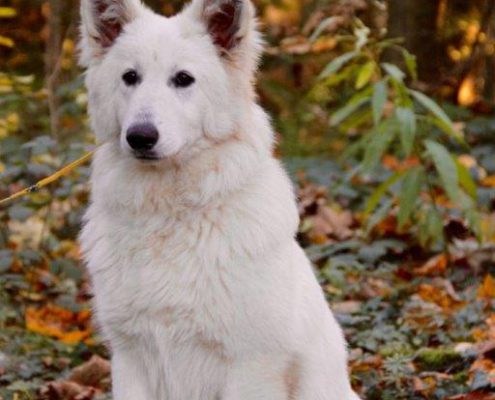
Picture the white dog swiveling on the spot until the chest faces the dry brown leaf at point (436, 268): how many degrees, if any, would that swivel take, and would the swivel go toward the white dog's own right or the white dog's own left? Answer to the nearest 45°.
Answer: approximately 180°

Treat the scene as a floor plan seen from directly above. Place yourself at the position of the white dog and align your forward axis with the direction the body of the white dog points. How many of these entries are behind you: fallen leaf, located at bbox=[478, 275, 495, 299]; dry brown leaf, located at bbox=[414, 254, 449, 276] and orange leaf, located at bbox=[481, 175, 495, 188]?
3

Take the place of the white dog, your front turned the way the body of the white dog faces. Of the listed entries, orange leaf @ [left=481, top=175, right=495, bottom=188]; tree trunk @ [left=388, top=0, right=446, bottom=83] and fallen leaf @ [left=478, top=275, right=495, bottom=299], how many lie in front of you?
0

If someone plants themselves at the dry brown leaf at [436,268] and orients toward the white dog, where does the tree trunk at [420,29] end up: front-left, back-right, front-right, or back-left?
back-right

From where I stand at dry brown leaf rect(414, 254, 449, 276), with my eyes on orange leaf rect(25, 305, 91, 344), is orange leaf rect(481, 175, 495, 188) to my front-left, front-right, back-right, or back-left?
back-right

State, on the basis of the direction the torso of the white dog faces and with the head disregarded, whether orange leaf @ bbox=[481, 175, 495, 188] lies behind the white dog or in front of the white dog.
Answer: behind

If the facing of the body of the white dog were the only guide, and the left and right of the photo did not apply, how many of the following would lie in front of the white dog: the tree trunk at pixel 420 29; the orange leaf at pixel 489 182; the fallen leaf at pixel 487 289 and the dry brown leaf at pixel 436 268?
0

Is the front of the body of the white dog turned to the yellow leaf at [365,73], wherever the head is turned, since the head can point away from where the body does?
no

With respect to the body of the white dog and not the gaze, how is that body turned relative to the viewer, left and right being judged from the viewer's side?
facing the viewer and to the left of the viewer

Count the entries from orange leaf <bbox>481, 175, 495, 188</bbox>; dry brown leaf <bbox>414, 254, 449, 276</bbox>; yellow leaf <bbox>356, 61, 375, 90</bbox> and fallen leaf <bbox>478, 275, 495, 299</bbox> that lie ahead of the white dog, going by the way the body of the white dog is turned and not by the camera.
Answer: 0

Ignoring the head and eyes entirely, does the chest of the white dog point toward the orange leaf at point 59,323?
no

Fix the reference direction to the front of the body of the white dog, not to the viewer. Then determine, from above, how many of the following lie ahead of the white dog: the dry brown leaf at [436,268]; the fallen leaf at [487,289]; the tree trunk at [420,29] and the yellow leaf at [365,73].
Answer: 0

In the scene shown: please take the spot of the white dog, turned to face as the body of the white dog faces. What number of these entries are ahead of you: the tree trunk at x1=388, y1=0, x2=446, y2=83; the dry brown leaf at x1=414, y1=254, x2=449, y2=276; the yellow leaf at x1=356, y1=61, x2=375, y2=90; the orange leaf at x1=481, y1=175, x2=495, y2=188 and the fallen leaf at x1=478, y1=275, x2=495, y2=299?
0

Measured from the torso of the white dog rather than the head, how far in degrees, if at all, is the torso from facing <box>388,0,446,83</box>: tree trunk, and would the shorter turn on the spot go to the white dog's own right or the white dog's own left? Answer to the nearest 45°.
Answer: approximately 135° to the white dog's own right
